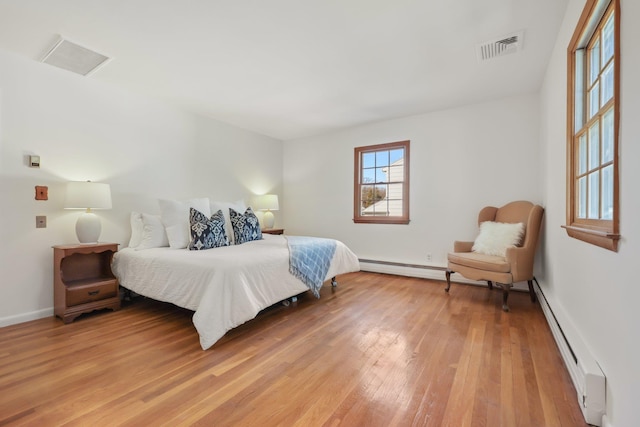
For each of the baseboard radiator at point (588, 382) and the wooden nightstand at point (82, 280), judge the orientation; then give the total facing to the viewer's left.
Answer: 1

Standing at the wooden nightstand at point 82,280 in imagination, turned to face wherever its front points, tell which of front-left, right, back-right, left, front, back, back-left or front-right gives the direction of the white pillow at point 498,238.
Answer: front

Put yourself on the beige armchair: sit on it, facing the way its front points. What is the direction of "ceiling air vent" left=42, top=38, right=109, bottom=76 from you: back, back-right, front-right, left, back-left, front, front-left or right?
front

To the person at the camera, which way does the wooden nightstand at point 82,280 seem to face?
facing the viewer and to the right of the viewer

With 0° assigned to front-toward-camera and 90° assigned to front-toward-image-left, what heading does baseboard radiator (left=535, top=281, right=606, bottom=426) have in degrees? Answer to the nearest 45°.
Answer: approximately 90°

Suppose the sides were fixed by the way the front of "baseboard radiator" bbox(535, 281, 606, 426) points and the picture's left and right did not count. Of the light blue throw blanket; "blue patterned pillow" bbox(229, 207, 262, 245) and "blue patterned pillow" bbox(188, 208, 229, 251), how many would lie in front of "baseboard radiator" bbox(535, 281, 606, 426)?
3

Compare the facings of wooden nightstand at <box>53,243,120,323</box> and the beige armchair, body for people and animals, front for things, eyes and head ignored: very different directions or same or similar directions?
very different directions

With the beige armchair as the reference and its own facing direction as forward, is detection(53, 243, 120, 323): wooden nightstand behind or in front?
in front

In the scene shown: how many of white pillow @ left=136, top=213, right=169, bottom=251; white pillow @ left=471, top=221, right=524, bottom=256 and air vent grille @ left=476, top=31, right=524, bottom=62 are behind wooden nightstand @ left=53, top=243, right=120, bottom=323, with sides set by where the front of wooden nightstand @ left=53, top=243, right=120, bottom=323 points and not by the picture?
0

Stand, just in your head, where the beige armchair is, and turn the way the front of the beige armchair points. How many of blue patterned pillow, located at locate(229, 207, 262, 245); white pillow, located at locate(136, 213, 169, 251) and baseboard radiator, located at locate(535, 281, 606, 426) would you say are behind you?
0

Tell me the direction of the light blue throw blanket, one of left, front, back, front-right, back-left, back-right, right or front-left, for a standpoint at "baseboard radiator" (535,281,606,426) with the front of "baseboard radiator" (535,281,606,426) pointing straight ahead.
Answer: front
